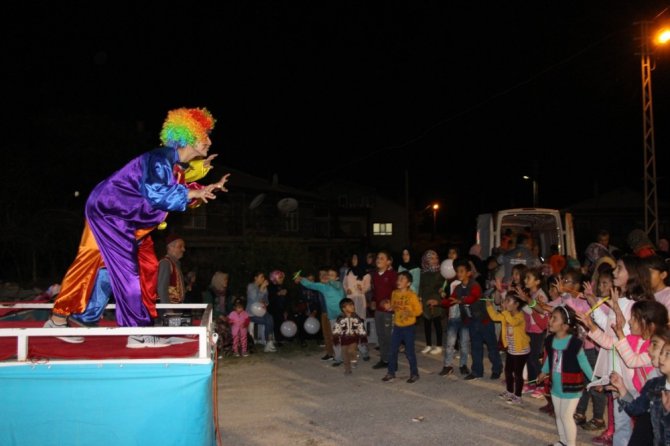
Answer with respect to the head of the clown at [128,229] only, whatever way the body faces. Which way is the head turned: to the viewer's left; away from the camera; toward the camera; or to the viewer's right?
to the viewer's right

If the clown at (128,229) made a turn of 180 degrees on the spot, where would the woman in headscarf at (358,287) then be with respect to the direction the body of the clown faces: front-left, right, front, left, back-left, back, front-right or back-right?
back-right

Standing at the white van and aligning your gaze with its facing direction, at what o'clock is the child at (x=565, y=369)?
The child is roughly at 6 o'clock from the white van.

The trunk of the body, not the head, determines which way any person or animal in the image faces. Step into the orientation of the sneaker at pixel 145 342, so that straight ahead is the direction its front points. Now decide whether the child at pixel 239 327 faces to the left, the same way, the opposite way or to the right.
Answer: to the right

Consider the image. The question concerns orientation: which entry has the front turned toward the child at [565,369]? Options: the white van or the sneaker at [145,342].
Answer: the sneaker

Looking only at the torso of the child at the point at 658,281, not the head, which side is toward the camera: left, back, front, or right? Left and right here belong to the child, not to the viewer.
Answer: left

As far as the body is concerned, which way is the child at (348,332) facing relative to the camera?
toward the camera

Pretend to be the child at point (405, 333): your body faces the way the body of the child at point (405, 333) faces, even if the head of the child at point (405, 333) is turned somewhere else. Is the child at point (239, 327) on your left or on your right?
on your right

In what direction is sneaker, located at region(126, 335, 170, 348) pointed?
to the viewer's right

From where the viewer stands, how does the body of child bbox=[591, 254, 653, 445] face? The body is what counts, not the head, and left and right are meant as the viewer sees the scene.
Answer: facing to the left of the viewer

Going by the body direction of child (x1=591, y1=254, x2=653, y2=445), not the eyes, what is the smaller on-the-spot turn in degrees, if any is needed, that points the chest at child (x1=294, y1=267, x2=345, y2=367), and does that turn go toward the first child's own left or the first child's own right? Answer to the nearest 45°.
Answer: approximately 45° to the first child's own right

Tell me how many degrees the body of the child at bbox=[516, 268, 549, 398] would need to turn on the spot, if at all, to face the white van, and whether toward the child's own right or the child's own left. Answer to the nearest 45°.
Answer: approximately 135° to the child's own right

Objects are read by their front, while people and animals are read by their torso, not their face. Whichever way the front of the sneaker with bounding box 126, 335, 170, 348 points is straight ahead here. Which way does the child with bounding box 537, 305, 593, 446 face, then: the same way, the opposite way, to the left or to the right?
the opposite way

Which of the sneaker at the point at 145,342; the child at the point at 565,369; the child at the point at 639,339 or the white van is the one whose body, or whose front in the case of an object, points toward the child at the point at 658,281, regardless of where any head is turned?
the sneaker

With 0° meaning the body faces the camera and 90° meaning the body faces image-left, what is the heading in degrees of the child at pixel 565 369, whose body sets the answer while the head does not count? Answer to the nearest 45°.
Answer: approximately 45°

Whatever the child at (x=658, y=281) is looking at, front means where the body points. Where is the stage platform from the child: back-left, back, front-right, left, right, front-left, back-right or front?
front-left

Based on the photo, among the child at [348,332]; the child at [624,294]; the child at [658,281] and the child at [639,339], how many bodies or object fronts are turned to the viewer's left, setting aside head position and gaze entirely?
3

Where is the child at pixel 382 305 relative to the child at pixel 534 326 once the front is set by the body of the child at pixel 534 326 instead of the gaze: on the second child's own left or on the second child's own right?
on the second child's own right

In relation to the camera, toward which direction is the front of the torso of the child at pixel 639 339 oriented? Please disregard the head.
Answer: to the viewer's left

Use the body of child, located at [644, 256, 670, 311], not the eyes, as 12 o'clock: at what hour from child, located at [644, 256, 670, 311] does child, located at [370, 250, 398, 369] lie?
child, located at [370, 250, 398, 369] is roughly at 1 o'clock from child, located at [644, 256, 670, 311].
